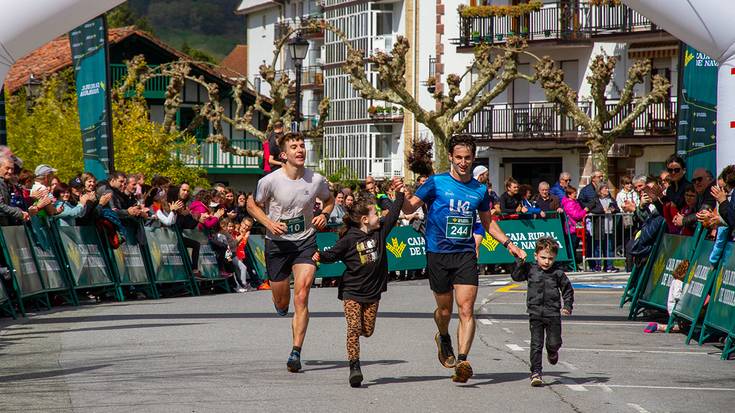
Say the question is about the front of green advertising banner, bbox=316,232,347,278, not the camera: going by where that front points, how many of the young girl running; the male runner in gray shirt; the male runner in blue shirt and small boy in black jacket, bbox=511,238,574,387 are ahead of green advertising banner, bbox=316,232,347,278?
4

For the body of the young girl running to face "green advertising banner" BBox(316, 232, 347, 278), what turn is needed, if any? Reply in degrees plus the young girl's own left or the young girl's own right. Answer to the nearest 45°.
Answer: approximately 180°

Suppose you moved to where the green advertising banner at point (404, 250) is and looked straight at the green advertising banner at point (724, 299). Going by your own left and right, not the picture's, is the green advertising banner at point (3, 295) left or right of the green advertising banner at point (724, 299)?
right

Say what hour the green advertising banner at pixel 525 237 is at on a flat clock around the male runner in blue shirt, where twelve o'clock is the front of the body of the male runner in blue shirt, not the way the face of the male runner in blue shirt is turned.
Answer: The green advertising banner is roughly at 6 o'clock from the male runner in blue shirt.

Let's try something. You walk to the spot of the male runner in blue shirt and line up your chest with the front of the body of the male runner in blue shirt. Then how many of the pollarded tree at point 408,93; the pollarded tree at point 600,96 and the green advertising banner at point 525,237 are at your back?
3

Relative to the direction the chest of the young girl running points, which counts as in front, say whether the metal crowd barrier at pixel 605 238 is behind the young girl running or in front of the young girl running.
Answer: behind

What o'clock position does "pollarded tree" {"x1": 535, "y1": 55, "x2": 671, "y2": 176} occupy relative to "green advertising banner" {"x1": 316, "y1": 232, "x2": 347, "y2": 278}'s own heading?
The pollarded tree is roughly at 7 o'clock from the green advertising banner.

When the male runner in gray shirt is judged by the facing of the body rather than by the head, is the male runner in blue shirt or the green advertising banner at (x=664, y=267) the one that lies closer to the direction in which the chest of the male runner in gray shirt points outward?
the male runner in blue shirt

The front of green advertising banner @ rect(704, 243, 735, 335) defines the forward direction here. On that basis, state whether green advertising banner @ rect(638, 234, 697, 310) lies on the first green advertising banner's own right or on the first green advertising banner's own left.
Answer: on the first green advertising banner's own right

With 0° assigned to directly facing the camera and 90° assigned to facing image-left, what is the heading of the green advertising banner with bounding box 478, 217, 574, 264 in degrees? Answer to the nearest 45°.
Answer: approximately 0°
